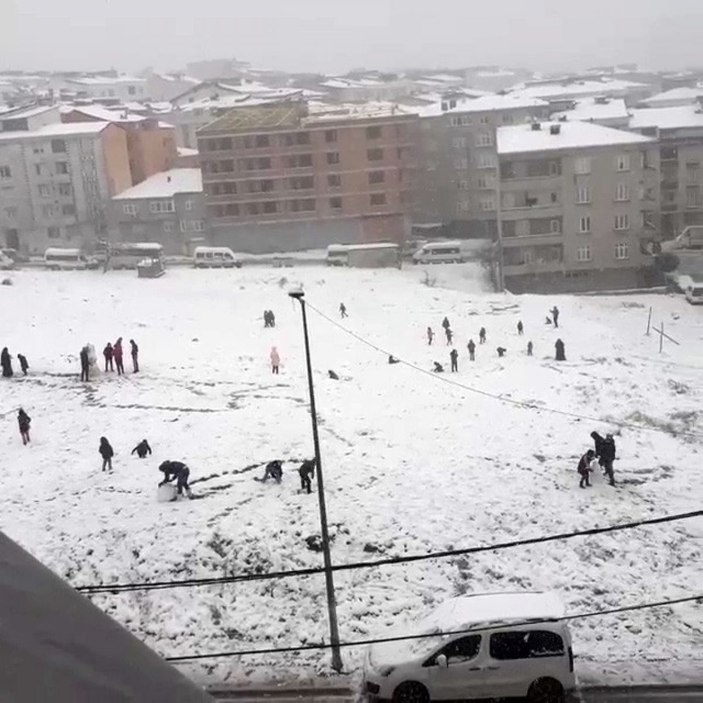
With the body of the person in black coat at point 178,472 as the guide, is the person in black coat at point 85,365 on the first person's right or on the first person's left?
on the first person's right

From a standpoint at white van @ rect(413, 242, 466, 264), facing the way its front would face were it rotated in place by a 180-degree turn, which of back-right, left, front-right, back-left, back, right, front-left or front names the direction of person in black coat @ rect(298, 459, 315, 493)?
right

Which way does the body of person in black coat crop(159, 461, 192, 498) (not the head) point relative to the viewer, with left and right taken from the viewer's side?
facing to the left of the viewer

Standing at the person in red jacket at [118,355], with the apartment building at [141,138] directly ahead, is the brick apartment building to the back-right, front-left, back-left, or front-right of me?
front-right

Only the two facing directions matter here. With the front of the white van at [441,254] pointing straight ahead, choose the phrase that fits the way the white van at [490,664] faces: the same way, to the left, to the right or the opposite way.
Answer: the same way

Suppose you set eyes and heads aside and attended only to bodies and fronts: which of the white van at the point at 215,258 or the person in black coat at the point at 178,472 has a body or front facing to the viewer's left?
the person in black coat

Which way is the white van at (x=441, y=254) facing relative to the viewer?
to the viewer's left

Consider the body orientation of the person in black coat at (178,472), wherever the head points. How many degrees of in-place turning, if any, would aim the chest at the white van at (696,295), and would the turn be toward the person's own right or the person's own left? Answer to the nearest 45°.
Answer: approximately 135° to the person's own right

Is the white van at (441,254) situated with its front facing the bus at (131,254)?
yes

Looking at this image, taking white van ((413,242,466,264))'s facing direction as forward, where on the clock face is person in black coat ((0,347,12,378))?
The person in black coat is roughly at 10 o'clock from the white van.

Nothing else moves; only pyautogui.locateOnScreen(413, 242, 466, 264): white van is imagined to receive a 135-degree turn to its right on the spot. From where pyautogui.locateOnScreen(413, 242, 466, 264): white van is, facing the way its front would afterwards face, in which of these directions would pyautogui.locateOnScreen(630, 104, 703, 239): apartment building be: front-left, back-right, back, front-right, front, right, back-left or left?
front-right

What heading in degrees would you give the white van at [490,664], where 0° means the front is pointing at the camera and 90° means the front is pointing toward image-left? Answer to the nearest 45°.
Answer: approximately 90°

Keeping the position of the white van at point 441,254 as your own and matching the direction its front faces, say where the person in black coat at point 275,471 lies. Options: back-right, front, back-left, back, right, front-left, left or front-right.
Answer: left

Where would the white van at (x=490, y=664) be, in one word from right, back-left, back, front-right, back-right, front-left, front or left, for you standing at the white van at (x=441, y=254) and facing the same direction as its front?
left

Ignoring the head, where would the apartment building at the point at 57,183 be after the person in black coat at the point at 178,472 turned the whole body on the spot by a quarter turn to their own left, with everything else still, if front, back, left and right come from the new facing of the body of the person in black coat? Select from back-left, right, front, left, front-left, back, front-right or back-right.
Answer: back

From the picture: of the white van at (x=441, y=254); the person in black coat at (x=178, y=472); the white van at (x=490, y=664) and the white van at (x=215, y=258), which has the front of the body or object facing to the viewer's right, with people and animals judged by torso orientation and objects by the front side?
the white van at (x=215, y=258)

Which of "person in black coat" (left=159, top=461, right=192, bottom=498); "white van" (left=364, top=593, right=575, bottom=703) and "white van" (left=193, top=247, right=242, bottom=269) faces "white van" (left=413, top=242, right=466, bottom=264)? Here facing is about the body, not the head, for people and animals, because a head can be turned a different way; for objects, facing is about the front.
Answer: "white van" (left=193, top=247, right=242, bottom=269)

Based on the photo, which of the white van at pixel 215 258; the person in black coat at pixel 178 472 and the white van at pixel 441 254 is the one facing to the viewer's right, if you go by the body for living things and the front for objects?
the white van at pixel 215 258

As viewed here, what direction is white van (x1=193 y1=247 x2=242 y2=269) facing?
to the viewer's right
